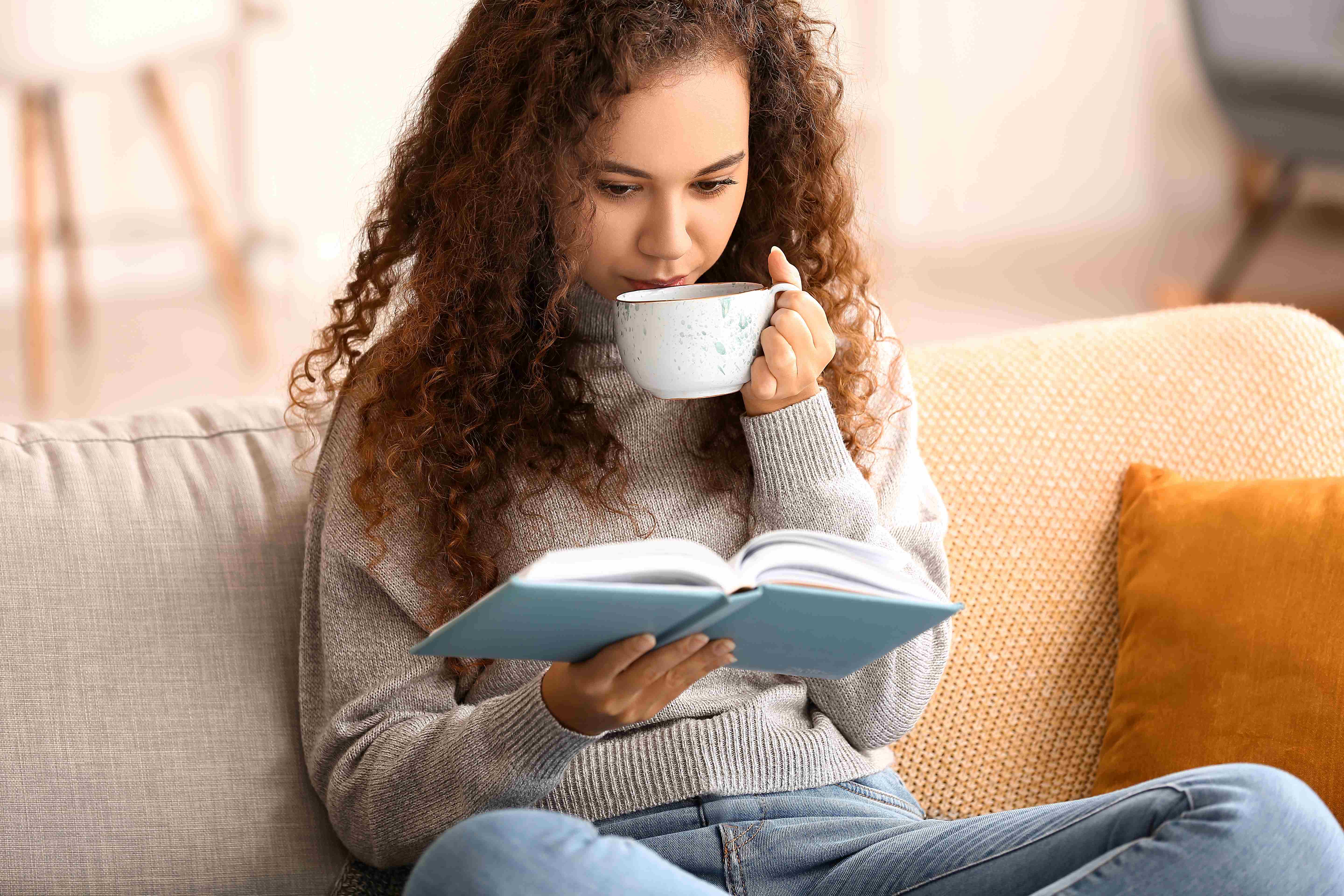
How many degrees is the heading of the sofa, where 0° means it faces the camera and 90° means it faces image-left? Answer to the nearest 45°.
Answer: approximately 0°
